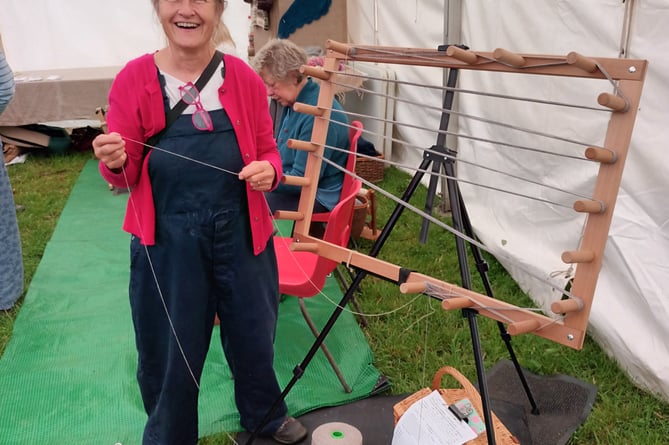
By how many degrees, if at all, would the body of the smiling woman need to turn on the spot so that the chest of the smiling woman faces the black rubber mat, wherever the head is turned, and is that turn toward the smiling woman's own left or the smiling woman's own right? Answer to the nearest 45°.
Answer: approximately 90° to the smiling woman's own left

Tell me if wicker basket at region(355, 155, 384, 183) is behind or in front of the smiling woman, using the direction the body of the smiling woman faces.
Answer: behind

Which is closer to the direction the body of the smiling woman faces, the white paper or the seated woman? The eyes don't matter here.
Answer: the white paper

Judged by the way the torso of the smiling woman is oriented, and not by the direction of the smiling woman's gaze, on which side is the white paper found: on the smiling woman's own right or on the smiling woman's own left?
on the smiling woman's own left

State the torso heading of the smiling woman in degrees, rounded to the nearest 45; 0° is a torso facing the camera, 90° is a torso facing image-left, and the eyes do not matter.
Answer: approximately 0°

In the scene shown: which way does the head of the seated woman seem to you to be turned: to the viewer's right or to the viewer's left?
to the viewer's left

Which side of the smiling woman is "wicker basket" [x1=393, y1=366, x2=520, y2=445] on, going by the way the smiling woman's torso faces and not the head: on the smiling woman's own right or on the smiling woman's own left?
on the smiling woman's own left

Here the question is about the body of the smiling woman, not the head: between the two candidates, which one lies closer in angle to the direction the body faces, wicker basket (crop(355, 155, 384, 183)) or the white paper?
the white paper
